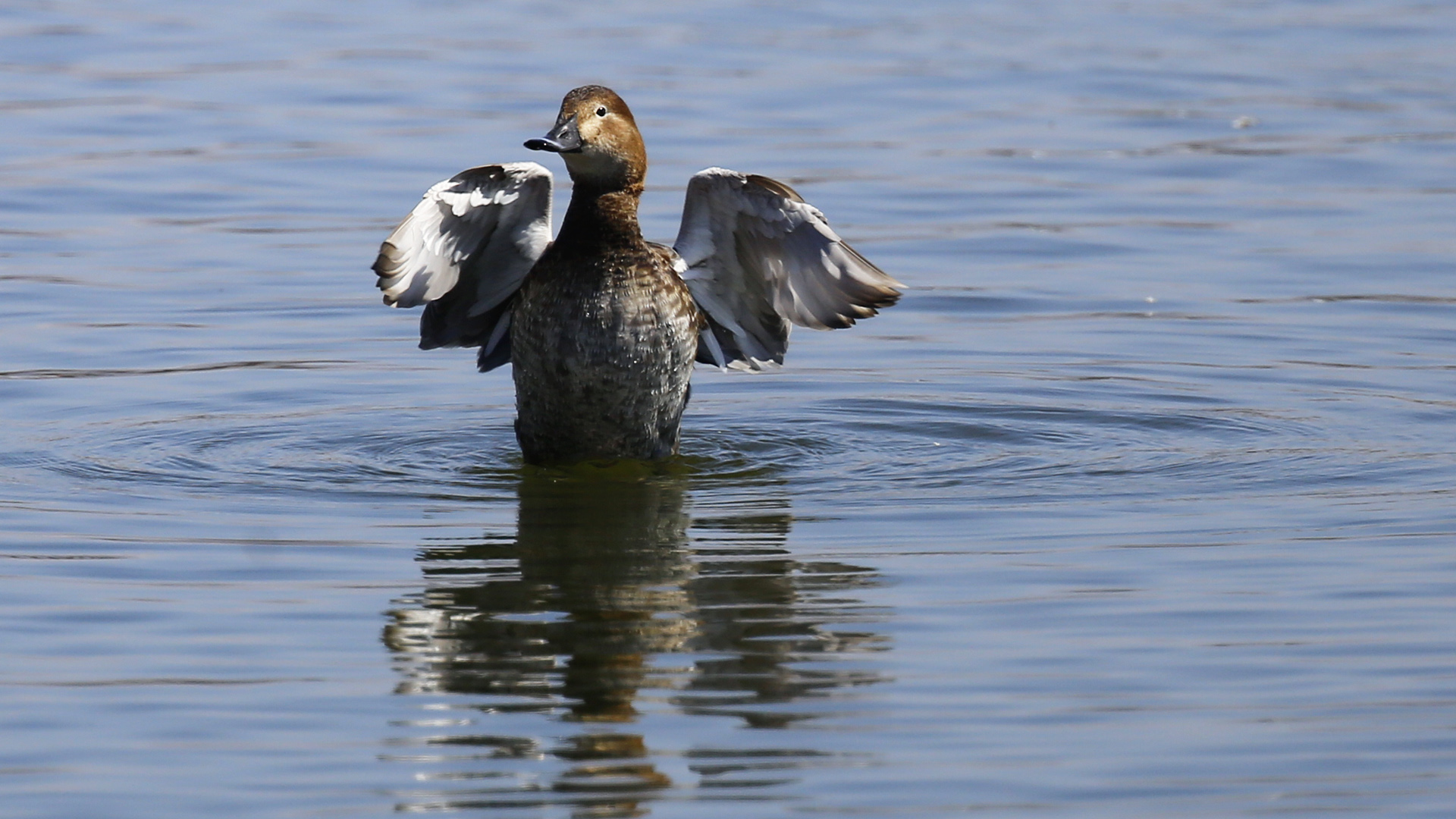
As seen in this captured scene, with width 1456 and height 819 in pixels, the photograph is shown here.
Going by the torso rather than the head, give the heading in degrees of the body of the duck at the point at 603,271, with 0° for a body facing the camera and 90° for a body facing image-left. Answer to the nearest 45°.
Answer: approximately 0°
